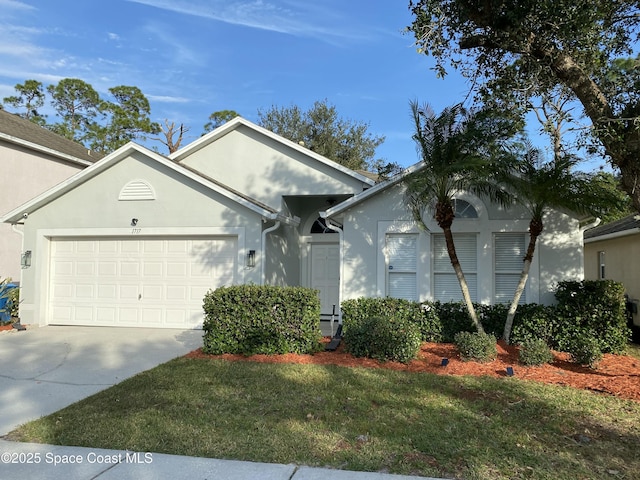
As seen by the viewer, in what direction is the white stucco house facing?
toward the camera

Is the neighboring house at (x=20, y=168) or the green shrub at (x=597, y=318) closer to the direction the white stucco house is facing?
the green shrub

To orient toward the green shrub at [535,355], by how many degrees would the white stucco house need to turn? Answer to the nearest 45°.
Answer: approximately 45° to its left

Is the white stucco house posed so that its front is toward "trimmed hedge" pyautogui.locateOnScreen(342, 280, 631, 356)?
no

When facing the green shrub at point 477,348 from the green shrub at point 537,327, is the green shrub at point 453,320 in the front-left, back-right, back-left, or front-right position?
front-right

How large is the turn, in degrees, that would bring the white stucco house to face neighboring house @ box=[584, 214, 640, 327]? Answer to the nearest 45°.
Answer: approximately 90° to its left

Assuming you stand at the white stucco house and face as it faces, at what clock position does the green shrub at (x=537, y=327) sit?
The green shrub is roughly at 10 o'clock from the white stucco house.

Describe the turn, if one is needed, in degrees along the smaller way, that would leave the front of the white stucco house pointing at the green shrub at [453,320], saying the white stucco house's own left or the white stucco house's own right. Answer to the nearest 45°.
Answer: approximately 45° to the white stucco house's own left

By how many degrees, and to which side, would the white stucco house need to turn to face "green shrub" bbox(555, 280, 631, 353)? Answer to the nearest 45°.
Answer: approximately 45° to its left

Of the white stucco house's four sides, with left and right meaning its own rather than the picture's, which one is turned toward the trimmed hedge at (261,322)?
front

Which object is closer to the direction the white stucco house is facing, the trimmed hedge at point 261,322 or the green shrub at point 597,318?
the trimmed hedge

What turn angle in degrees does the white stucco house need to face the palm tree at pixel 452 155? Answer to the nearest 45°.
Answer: approximately 45° to its left

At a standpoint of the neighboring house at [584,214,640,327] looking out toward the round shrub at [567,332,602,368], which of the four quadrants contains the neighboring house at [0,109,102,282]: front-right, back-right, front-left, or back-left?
front-right

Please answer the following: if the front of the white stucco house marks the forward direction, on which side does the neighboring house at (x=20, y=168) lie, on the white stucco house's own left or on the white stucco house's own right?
on the white stucco house's own right

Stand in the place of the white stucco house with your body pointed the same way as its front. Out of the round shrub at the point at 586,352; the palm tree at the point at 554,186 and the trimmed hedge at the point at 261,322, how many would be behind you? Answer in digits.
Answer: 0

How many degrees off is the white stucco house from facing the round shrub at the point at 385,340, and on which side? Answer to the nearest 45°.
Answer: approximately 45° to its left
